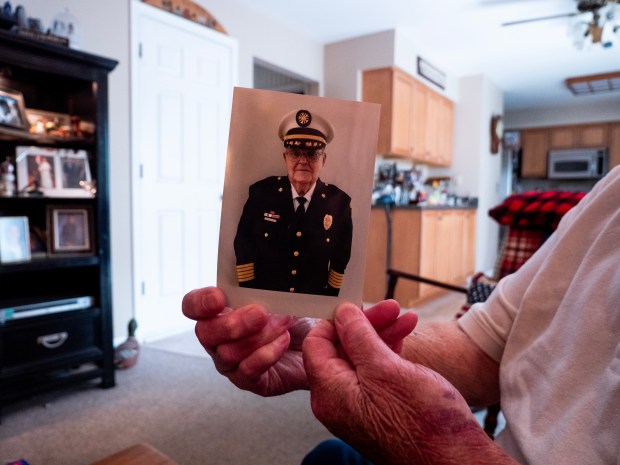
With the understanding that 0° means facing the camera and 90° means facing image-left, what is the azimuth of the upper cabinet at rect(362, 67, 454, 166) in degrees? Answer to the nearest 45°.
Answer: approximately 315°

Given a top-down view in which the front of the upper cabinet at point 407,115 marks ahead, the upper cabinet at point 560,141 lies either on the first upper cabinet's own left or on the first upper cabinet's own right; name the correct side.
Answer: on the first upper cabinet's own left

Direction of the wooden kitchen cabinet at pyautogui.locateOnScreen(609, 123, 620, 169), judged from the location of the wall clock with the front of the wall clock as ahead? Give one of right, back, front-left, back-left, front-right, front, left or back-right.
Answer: left

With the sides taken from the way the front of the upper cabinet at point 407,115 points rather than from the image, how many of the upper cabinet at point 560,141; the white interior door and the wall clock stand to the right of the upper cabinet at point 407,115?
1

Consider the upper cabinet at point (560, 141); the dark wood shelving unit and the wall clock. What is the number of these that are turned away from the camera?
0

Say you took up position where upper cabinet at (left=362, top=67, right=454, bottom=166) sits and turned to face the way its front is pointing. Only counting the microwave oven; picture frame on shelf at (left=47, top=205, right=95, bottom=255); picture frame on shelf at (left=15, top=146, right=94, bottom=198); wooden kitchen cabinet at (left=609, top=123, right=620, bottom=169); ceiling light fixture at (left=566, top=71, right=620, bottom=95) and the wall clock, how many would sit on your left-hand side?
4

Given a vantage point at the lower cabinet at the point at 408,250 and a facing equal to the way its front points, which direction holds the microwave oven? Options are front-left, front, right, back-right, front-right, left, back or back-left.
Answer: left

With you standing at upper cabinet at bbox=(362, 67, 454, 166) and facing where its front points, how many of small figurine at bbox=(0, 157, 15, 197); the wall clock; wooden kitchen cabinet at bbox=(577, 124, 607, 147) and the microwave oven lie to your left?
3

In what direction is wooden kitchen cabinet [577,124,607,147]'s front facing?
toward the camera

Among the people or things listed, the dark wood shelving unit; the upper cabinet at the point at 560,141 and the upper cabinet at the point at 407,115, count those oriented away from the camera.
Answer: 0

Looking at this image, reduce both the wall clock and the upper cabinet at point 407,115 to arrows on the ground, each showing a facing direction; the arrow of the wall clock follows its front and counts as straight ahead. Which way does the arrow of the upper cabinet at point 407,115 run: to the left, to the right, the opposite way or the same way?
the same way

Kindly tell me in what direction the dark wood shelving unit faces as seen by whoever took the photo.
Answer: facing the viewer and to the right of the viewer

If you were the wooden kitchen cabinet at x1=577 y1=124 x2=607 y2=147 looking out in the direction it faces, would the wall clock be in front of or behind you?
in front

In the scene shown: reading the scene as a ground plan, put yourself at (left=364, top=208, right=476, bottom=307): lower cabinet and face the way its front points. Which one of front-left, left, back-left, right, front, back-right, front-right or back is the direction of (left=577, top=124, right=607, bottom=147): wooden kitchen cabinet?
left

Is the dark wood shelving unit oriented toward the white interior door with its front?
no

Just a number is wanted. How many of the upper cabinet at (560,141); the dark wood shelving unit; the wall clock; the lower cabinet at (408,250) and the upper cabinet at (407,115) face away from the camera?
0

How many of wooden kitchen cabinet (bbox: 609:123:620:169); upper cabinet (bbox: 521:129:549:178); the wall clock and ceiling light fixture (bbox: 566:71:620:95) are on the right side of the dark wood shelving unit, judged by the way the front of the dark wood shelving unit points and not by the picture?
0

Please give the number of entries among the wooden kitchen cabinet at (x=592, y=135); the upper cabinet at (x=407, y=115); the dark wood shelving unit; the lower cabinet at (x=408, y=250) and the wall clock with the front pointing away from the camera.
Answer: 0

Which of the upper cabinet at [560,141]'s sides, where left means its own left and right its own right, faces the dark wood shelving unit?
front
